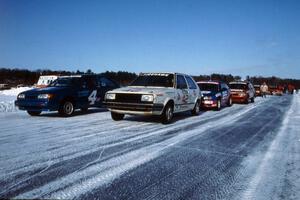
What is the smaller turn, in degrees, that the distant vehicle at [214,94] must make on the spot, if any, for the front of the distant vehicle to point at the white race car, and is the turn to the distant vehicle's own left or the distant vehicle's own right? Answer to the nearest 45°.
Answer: approximately 45° to the distant vehicle's own left

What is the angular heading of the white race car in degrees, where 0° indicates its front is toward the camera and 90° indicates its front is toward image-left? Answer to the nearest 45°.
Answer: approximately 45°

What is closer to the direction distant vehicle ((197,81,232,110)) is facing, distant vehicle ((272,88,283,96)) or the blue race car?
the blue race car

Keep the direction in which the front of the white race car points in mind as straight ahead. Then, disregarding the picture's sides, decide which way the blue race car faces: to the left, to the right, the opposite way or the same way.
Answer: the same way

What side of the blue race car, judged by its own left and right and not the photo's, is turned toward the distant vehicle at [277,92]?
back

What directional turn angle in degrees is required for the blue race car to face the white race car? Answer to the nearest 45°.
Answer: approximately 90° to its left

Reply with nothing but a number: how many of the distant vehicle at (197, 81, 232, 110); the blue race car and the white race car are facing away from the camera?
0

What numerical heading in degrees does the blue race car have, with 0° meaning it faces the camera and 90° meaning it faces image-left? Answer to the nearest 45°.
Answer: approximately 45°

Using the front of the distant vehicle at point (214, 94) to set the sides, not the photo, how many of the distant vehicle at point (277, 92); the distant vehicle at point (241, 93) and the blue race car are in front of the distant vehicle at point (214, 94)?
1

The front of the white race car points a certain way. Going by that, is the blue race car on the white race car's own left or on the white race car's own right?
on the white race car's own right

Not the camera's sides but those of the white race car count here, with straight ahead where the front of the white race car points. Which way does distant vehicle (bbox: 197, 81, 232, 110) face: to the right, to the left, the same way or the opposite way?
the same way

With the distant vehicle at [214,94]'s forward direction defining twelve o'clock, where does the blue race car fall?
The blue race car is roughly at 12 o'clock from the distant vehicle.

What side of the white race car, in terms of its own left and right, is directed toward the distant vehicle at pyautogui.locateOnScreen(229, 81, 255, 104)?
back

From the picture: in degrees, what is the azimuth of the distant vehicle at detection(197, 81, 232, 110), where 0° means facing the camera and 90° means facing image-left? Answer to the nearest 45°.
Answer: approximately 45°
